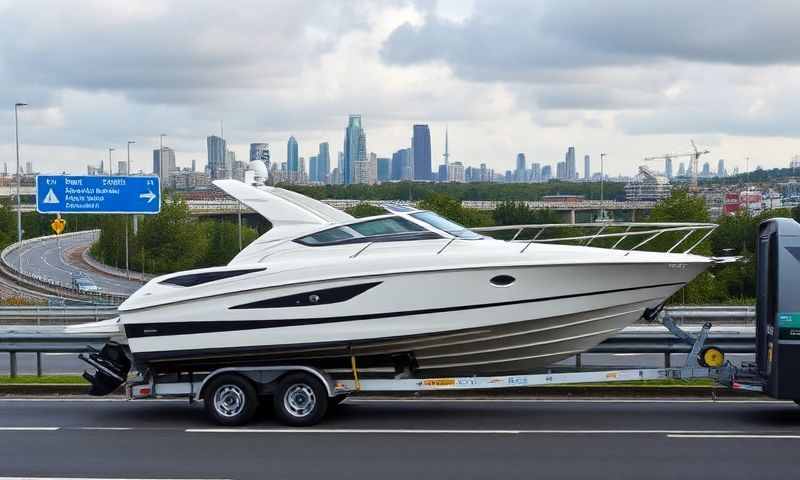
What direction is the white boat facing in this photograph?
to the viewer's right

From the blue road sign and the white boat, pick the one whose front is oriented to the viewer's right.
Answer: the white boat

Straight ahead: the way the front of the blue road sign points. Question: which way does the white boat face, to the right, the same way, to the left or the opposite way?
to the left

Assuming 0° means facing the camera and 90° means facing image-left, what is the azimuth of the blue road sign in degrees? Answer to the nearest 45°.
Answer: approximately 0°

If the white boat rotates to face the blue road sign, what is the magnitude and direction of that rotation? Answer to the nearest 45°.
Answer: approximately 135° to its left

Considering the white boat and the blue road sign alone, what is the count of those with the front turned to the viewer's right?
1
